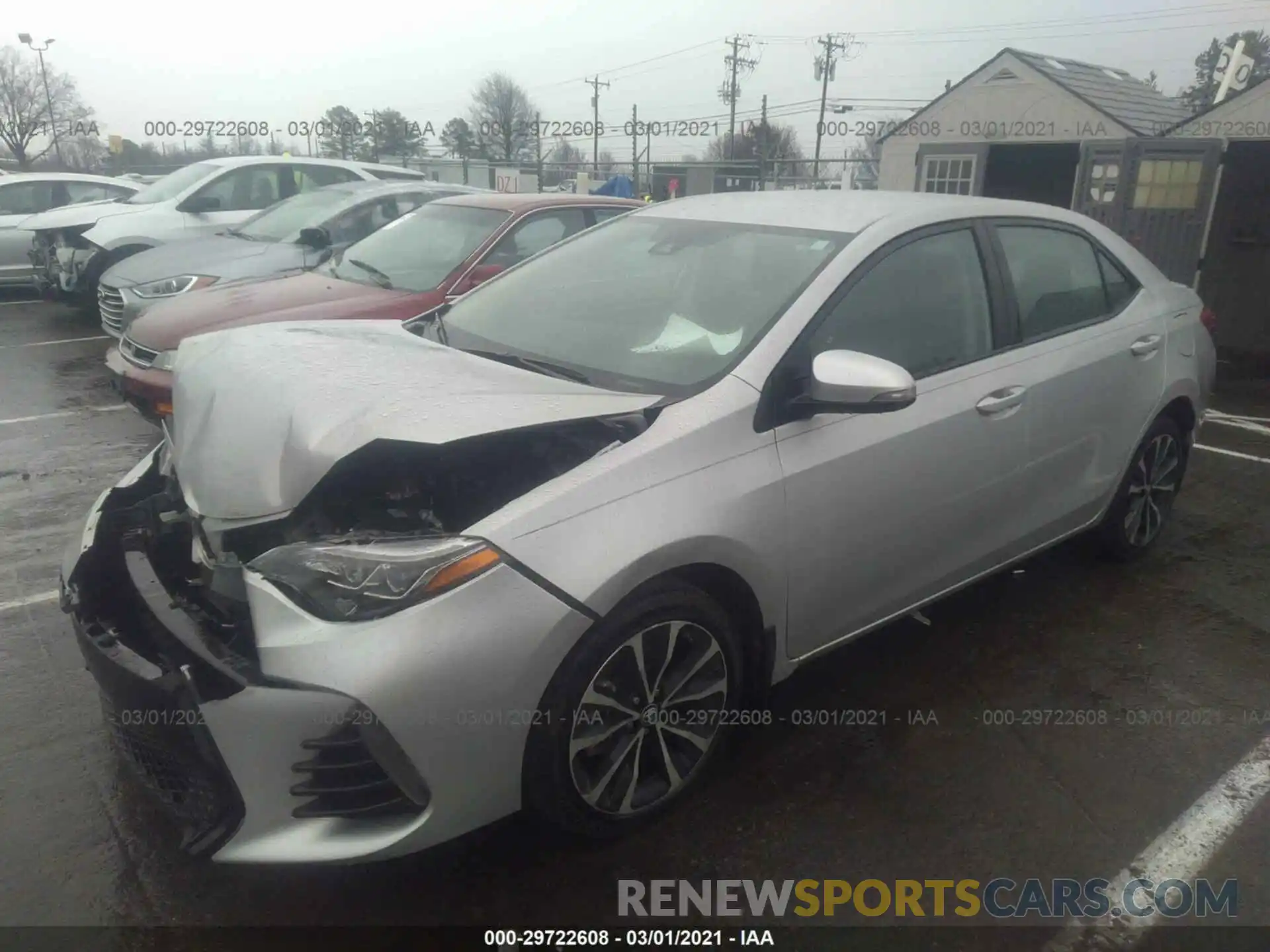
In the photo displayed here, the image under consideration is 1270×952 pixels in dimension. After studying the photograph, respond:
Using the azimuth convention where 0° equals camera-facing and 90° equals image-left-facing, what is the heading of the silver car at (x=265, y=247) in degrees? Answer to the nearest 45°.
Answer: approximately 45°

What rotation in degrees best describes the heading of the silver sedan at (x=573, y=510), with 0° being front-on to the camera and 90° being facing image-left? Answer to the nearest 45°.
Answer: approximately 45°

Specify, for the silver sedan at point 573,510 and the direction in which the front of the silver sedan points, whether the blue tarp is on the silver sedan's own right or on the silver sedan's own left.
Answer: on the silver sedan's own right

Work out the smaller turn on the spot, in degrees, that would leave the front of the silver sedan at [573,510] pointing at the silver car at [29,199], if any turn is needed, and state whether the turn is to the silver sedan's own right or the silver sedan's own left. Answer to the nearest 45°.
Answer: approximately 90° to the silver sedan's own right

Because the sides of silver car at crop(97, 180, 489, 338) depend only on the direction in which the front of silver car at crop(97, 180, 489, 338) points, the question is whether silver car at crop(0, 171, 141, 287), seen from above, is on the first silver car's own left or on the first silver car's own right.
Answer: on the first silver car's own right

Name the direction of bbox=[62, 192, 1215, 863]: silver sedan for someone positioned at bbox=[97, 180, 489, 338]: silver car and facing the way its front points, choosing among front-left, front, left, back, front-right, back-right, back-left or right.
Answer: front-left

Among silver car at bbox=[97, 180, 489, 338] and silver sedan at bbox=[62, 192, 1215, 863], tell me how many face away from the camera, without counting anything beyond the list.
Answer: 0

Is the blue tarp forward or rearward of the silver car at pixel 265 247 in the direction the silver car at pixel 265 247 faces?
rearward
